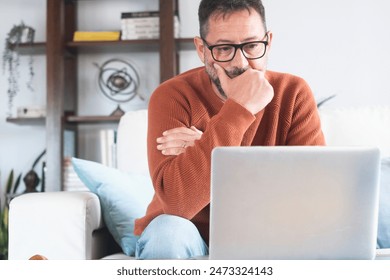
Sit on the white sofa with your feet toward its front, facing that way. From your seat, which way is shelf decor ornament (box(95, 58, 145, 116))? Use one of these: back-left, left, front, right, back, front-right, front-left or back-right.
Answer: back

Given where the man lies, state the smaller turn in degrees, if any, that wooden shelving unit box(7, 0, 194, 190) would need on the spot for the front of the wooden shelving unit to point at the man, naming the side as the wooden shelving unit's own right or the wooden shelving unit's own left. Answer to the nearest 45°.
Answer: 0° — it already faces them

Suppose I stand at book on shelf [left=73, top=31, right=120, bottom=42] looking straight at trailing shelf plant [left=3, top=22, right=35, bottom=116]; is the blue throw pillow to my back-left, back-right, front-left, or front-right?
back-left

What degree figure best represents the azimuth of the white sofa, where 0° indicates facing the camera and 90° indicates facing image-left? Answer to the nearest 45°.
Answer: approximately 0°

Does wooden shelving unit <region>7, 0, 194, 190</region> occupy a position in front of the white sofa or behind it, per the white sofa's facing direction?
behind

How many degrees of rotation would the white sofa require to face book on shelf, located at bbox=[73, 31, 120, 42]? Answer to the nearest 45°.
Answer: approximately 180°

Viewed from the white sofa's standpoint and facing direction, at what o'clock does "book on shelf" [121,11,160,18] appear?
The book on shelf is roughly at 6 o'clock from the white sofa.

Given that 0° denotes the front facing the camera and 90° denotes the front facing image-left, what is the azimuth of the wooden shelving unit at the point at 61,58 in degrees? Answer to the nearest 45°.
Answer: approximately 0°

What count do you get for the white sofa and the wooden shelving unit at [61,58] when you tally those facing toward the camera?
2

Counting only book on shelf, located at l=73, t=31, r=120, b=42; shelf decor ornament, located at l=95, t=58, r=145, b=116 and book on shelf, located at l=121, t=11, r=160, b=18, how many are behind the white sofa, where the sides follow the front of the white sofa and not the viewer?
3

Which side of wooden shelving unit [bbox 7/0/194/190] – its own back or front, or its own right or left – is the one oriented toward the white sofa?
front
